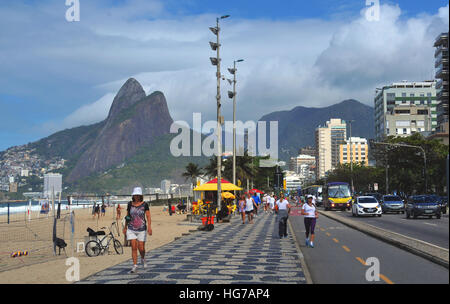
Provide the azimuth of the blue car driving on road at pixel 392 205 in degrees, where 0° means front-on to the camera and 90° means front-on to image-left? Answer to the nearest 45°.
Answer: approximately 0°

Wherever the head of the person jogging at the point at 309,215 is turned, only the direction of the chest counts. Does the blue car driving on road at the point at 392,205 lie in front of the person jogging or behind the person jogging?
behind

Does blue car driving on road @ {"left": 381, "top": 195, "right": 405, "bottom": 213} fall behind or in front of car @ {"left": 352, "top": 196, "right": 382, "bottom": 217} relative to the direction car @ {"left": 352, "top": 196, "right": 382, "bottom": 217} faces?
behind

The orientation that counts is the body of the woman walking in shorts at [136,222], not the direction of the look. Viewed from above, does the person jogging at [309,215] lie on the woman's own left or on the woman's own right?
on the woman's own left

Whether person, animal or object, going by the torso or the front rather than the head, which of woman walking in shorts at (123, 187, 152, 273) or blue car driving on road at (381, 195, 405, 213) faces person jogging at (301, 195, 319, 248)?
the blue car driving on road

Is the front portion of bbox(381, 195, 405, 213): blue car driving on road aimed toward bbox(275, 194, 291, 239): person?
yes

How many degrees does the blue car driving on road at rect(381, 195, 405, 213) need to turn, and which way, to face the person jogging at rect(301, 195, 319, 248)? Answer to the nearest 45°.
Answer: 0° — it already faces them
